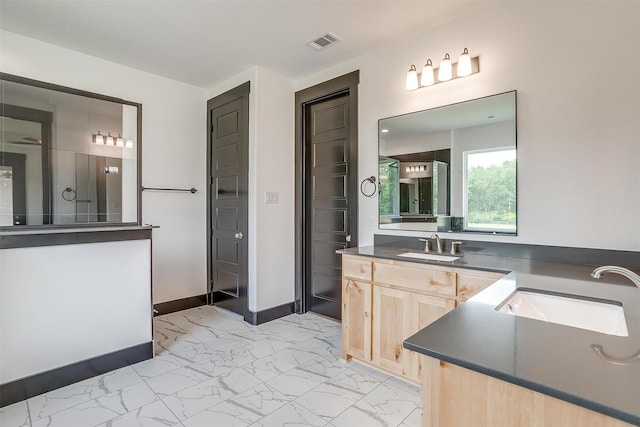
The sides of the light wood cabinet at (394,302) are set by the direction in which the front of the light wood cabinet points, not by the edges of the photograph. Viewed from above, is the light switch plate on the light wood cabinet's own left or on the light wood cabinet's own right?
on the light wood cabinet's own right

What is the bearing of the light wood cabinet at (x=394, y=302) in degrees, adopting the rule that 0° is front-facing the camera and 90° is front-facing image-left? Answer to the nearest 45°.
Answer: approximately 45°

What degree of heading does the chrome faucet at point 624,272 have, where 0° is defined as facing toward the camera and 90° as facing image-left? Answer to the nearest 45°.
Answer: approximately 90°

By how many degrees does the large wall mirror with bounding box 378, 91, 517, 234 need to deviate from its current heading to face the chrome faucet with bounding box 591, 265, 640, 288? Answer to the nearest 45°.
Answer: approximately 45° to its left

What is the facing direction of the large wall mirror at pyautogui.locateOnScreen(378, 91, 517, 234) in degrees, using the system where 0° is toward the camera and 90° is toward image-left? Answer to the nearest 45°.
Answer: approximately 45°

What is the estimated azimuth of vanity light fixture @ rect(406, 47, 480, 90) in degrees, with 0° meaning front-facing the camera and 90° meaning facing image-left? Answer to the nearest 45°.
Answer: approximately 45°

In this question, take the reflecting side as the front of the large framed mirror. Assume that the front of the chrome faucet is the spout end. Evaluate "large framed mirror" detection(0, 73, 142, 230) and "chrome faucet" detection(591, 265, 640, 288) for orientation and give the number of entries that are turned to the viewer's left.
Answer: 1

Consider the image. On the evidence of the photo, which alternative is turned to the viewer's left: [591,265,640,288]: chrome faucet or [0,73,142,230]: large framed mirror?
the chrome faucet

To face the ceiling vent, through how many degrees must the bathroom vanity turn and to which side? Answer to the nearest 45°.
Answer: approximately 90° to its right
